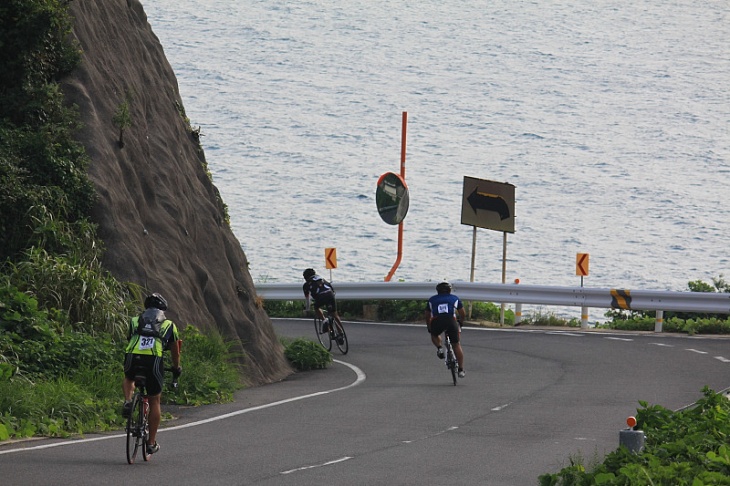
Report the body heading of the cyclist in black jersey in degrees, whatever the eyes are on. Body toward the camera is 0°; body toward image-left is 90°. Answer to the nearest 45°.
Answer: approximately 135°

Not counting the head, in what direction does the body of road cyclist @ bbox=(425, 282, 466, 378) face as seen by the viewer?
away from the camera

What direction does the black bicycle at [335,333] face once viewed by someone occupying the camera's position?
facing away from the viewer and to the left of the viewer

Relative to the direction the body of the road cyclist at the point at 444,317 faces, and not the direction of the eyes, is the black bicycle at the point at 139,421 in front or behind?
behind

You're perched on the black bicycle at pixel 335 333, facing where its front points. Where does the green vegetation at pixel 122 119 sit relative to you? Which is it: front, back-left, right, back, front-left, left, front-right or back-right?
left

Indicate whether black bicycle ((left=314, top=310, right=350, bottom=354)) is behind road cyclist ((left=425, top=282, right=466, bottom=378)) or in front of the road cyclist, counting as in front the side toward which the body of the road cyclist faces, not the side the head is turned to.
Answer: in front

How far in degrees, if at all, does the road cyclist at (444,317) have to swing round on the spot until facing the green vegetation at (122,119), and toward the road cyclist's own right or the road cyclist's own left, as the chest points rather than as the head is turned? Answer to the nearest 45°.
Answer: approximately 90° to the road cyclist's own left

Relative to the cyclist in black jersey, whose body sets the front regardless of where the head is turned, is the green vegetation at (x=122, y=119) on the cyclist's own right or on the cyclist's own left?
on the cyclist's own left

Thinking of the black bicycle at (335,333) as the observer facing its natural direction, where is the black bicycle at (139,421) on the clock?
the black bicycle at (139,421) is roughly at 8 o'clock from the black bicycle at (335,333).

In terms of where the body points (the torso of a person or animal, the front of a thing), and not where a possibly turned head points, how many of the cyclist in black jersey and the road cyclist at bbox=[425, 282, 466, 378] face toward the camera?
0

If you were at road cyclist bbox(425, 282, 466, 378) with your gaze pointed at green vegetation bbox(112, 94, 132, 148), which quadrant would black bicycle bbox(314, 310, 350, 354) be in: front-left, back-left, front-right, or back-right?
front-right

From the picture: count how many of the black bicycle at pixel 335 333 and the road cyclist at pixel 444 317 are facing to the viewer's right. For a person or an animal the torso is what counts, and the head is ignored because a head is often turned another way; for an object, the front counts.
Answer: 0

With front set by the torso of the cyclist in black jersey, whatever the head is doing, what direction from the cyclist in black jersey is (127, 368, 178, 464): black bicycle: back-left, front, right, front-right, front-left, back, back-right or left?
back-left

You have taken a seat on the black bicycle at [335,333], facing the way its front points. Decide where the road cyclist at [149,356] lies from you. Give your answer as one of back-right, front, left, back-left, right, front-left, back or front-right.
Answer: back-left
